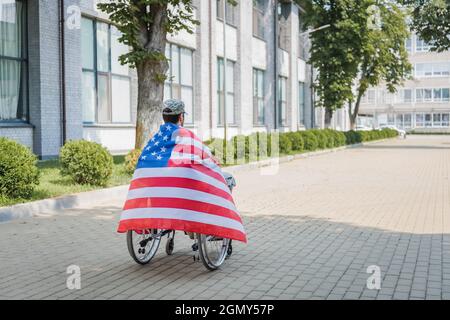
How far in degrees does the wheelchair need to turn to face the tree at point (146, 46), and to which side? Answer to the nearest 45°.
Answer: approximately 45° to its left

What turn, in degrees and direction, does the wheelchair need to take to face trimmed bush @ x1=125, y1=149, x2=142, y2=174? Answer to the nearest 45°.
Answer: approximately 45° to its left

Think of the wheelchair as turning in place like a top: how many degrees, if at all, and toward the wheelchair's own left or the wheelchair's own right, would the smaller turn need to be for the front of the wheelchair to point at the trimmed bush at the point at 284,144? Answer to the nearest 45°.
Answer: approximately 45° to the wheelchair's own left

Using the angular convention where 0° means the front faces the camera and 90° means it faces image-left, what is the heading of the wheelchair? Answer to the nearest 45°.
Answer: approximately 225°

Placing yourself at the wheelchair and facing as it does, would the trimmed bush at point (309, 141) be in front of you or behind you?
in front

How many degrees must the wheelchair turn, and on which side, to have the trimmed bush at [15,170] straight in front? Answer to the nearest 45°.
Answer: approximately 90° to its left

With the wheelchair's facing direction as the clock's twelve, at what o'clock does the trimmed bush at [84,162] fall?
The trimmed bush is roughly at 10 o'clock from the wheelchair.

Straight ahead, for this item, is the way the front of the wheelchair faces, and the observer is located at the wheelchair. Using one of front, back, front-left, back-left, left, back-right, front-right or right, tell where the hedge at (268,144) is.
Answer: front-left

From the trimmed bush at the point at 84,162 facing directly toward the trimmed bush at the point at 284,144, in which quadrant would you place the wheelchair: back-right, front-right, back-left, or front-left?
back-right
